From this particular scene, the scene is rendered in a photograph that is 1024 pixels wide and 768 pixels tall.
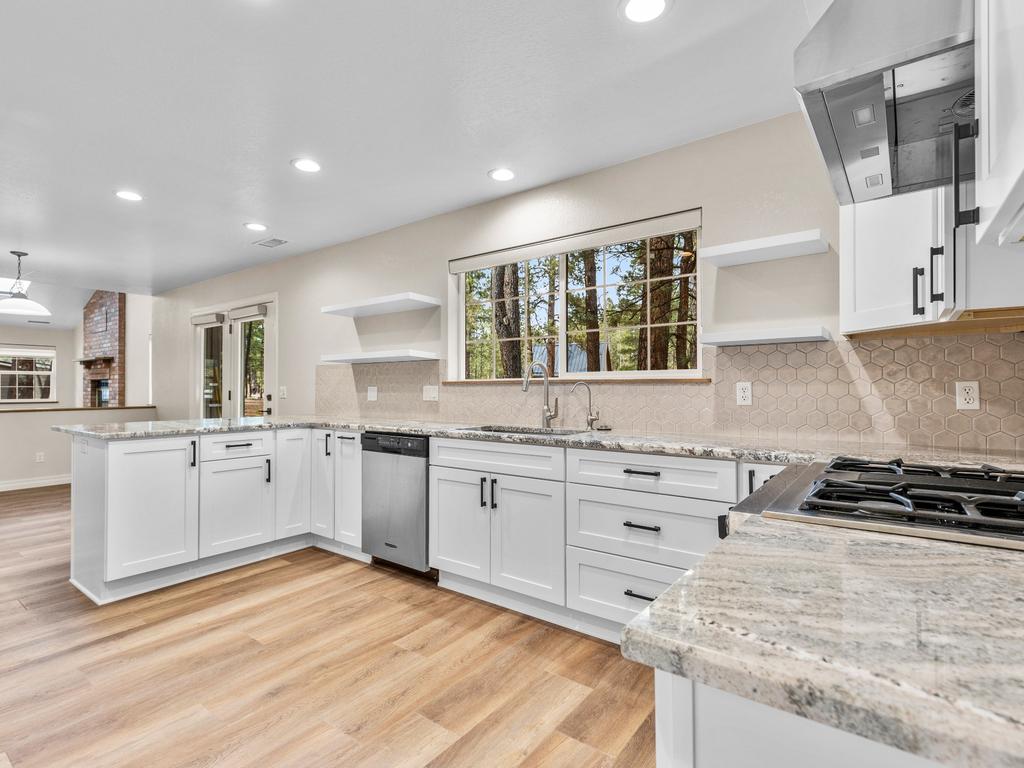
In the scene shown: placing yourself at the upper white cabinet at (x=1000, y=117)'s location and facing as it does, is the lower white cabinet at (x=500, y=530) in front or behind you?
in front

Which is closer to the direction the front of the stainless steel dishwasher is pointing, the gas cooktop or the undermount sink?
the gas cooktop

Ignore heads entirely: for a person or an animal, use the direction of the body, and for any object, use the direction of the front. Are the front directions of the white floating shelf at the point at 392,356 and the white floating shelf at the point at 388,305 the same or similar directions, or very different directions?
same or similar directions

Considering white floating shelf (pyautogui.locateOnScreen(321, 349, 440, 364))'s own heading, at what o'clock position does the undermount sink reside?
The undermount sink is roughly at 9 o'clock from the white floating shelf.

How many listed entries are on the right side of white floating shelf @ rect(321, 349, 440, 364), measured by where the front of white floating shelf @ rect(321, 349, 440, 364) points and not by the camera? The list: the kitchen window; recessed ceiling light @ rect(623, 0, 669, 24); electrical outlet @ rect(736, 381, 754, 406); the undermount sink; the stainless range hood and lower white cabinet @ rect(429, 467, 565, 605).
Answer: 0

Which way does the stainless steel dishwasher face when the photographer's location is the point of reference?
facing the viewer and to the left of the viewer

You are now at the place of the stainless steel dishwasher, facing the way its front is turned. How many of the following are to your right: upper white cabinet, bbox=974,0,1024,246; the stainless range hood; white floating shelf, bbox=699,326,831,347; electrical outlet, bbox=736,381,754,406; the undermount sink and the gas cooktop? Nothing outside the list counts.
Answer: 0

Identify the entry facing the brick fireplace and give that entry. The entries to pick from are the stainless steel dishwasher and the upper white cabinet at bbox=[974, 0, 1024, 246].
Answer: the upper white cabinet

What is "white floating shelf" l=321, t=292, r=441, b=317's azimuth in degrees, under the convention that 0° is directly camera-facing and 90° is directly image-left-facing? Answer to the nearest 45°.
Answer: approximately 45°

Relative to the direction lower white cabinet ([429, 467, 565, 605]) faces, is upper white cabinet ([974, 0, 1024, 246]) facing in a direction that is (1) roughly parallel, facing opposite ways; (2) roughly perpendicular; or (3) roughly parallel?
roughly perpendicular

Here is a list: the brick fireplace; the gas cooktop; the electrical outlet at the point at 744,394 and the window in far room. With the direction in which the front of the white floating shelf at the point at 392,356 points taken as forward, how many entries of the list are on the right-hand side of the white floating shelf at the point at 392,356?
2

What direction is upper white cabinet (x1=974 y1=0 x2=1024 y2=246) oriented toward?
to the viewer's left

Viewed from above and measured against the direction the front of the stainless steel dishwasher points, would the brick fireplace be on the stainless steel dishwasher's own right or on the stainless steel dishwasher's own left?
on the stainless steel dishwasher's own right

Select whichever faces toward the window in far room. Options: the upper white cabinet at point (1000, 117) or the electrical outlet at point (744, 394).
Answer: the upper white cabinet

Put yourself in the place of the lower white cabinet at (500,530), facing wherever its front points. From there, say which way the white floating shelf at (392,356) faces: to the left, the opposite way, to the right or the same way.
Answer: the same way

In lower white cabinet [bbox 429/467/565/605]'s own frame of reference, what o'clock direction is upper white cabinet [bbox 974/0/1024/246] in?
The upper white cabinet is roughly at 10 o'clock from the lower white cabinet.

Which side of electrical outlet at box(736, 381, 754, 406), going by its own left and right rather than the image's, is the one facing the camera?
front

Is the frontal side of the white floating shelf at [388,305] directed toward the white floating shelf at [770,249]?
no

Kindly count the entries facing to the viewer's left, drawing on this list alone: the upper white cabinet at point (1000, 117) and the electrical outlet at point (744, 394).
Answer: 1
